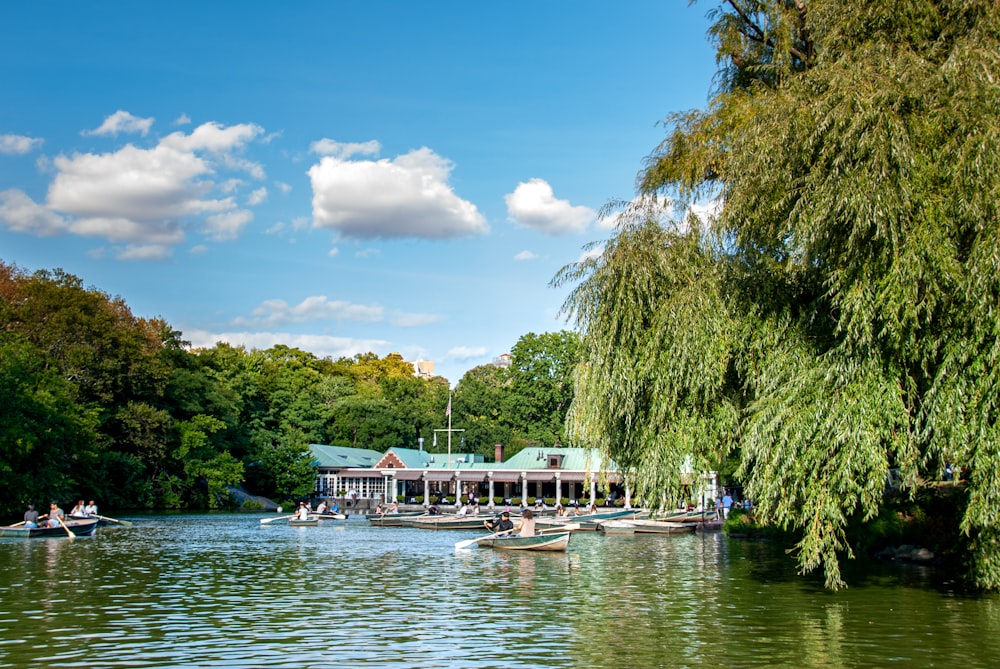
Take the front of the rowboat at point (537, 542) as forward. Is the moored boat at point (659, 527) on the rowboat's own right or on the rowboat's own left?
on the rowboat's own left

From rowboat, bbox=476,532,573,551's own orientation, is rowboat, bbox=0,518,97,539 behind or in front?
behind

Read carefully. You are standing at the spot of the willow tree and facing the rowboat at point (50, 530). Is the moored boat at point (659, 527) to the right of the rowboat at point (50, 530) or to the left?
right

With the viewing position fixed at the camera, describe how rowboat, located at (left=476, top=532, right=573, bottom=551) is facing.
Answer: facing to the right of the viewer
